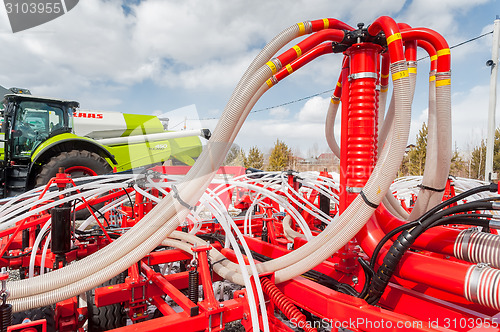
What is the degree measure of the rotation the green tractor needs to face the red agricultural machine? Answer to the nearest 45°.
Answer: approximately 90° to its left

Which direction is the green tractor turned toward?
to the viewer's left

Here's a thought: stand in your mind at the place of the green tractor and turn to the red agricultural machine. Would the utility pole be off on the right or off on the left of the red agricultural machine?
left

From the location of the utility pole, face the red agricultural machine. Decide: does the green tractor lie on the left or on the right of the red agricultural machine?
right

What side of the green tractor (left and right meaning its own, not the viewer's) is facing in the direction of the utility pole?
back
